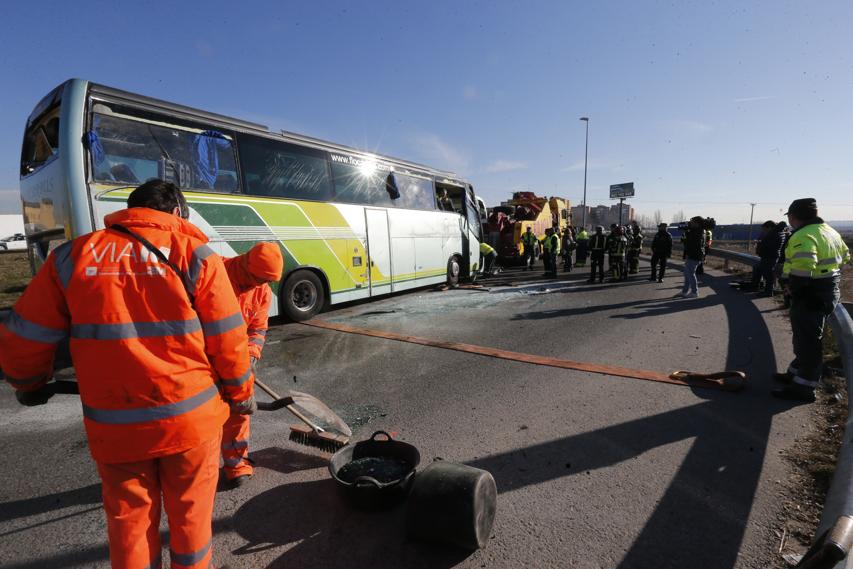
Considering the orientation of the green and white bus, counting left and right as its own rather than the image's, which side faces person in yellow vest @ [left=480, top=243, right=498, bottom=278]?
front

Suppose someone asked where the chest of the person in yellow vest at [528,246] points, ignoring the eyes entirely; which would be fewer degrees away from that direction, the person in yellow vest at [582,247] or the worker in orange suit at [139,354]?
the worker in orange suit

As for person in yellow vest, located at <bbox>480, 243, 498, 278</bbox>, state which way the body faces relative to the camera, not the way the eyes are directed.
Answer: to the viewer's left

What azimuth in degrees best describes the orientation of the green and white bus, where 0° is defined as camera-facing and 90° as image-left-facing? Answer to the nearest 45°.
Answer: approximately 225°

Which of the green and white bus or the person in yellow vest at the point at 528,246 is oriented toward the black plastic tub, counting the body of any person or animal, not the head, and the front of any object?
the person in yellow vest

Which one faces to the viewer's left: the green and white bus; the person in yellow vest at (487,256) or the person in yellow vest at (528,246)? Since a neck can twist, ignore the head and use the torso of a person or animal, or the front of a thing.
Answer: the person in yellow vest at (487,256)

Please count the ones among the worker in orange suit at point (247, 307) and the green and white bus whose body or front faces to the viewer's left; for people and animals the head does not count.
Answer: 0

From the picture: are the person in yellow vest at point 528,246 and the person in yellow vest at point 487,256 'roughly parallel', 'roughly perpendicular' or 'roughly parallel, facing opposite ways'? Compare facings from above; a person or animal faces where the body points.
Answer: roughly perpendicular

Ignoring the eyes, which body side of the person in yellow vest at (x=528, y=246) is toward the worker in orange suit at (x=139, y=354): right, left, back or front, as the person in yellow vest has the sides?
front

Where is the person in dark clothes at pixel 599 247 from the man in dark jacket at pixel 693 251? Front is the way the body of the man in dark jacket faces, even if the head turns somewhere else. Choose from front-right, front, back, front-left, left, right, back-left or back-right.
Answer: front-right

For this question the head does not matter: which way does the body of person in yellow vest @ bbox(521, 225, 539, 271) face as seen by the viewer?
toward the camera
